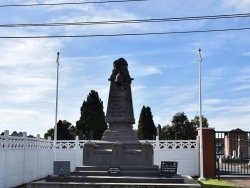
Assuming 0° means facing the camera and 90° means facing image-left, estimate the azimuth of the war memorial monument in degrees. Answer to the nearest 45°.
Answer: approximately 0°

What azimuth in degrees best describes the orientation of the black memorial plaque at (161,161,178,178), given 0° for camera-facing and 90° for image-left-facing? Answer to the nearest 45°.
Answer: approximately 0°

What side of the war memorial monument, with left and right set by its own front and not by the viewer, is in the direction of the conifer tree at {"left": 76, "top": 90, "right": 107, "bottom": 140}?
back

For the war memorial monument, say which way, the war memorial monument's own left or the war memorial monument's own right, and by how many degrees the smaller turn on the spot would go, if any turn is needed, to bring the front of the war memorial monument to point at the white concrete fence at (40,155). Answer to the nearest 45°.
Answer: approximately 135° to the war memorial monument's own right
